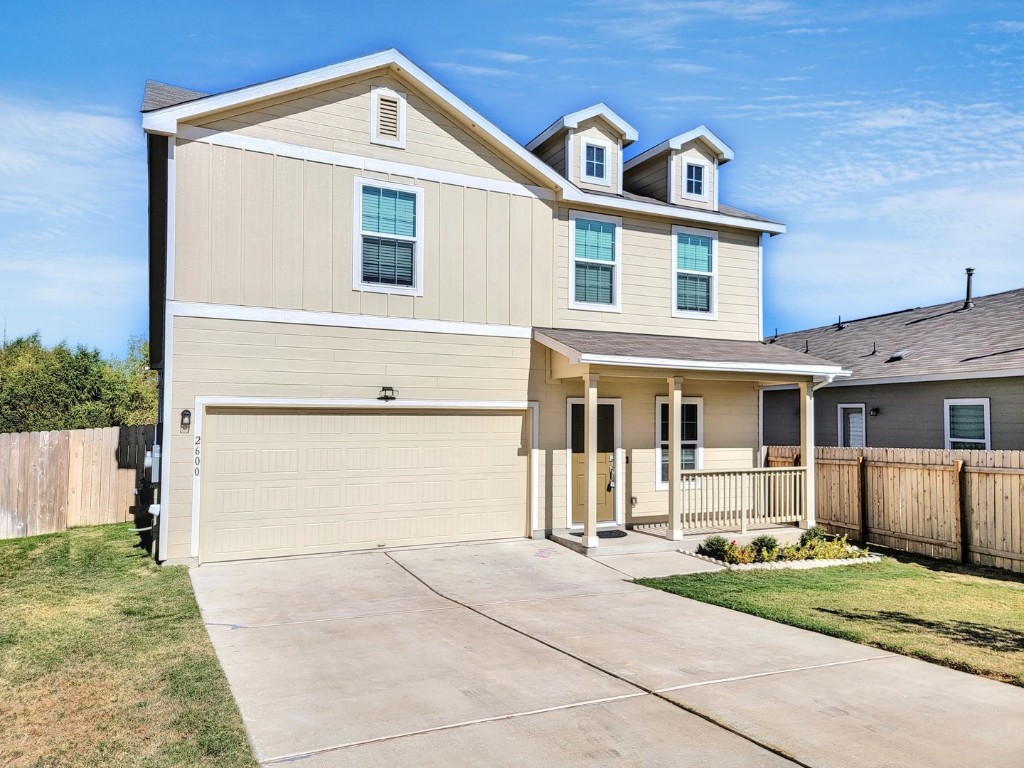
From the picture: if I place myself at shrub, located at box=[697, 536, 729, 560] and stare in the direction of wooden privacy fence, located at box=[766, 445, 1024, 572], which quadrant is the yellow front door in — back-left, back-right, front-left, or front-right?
back-left

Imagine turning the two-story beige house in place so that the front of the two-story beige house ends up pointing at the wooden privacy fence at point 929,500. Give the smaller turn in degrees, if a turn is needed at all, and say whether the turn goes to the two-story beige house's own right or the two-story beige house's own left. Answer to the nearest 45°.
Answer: approximately 45° to the two-story beige house's own left

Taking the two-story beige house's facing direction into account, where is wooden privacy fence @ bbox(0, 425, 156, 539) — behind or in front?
behind

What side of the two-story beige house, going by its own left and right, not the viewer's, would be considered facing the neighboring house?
left

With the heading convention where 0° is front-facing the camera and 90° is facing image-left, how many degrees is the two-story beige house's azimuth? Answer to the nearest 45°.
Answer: approximately 315°

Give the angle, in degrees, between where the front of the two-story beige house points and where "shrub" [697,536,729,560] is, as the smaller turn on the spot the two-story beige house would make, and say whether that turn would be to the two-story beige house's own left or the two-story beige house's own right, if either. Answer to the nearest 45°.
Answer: approximately 45° to the two-story beige house's own left

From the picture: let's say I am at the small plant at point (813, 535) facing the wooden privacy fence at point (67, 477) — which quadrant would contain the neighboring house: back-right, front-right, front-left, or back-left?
back-right

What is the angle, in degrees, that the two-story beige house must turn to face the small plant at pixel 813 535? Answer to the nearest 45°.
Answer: approximately 45° to its left

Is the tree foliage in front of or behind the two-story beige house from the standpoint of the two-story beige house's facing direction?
behind
